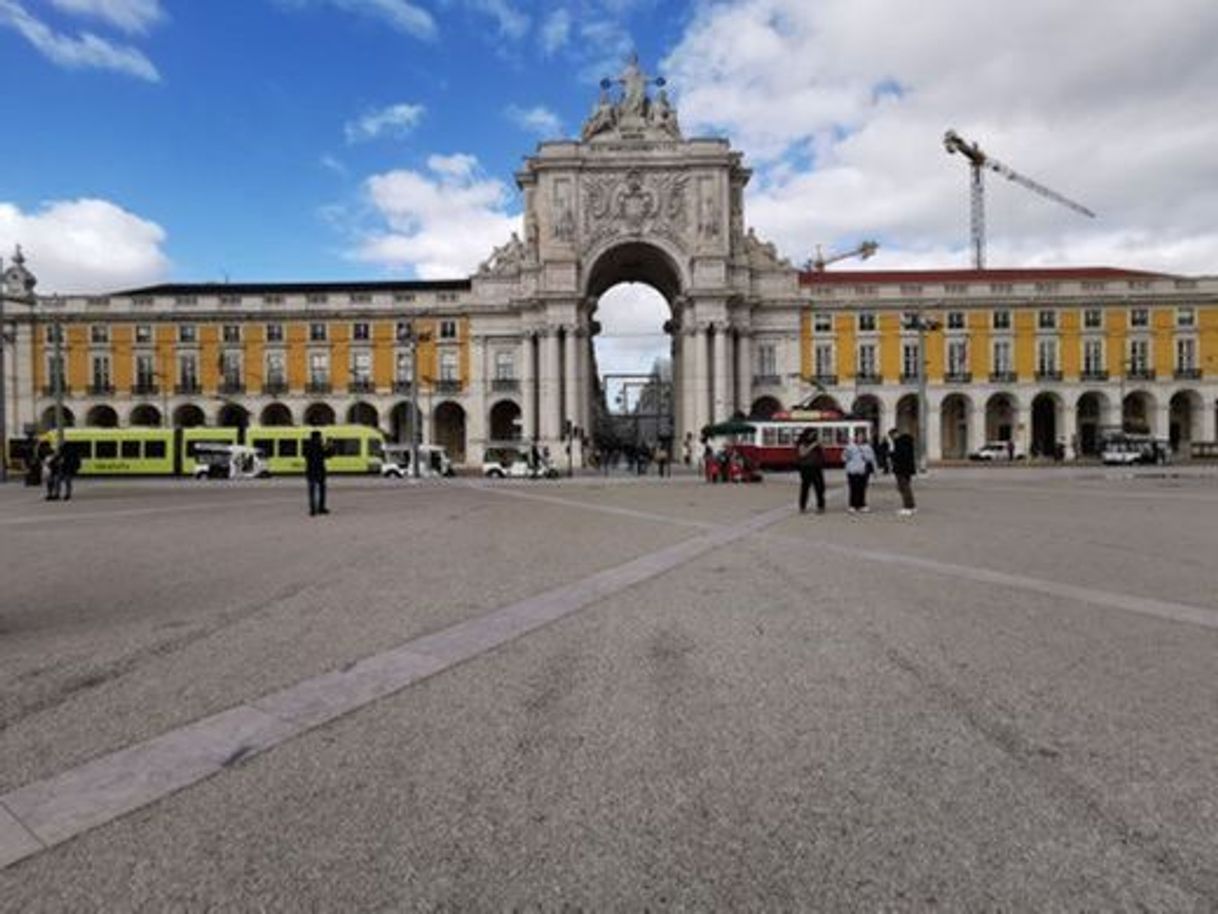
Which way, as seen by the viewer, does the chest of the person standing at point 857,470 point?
toward the camera

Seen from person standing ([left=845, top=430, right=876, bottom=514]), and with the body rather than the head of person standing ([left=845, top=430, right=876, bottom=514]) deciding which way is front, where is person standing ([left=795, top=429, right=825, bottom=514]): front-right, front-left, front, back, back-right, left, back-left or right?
right

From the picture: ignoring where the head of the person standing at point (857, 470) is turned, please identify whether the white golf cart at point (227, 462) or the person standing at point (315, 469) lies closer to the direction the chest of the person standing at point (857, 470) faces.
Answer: the person standing

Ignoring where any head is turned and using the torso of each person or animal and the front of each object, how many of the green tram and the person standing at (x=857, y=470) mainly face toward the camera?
1

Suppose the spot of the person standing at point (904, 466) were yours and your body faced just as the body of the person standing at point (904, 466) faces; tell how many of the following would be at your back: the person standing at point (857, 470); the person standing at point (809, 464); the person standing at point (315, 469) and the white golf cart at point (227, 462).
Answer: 0
